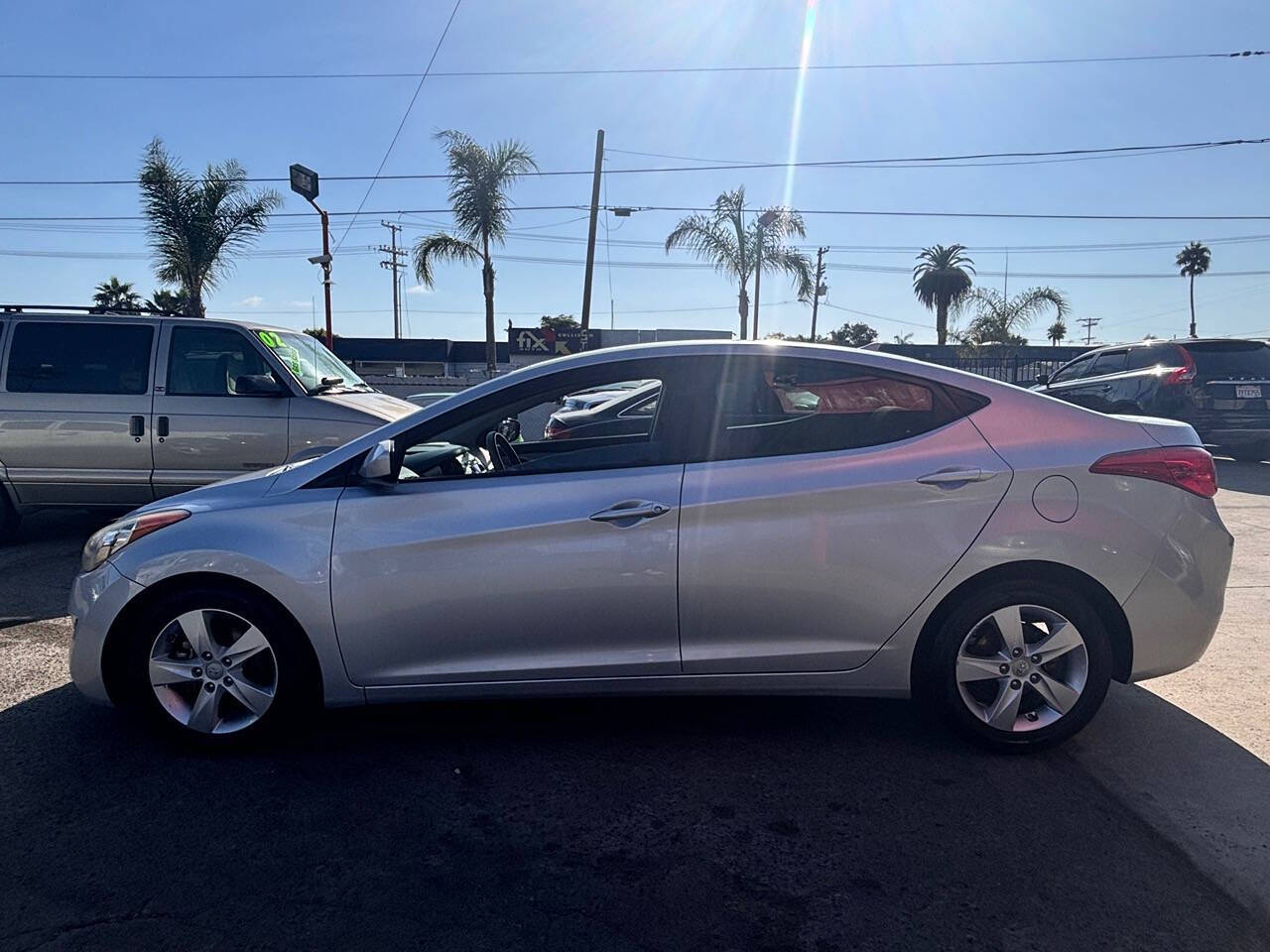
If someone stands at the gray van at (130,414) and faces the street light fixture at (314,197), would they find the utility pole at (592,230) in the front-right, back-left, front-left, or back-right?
front-right

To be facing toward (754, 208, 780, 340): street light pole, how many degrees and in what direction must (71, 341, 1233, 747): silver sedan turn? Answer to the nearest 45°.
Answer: approximately 90° to its right

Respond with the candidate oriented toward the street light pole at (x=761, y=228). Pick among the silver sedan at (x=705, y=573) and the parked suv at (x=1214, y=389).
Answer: the parked suv

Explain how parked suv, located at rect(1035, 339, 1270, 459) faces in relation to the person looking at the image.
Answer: facing away from the viewer and to the left of the viewer

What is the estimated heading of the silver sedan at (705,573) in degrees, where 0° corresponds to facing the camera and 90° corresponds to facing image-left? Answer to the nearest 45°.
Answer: approximately 90°

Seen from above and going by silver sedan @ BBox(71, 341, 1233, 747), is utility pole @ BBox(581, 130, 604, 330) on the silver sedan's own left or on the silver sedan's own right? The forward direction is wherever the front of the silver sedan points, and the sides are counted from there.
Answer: on the silver sedan's own right

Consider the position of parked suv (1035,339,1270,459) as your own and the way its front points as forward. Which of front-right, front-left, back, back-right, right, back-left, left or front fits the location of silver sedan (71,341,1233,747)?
back-left

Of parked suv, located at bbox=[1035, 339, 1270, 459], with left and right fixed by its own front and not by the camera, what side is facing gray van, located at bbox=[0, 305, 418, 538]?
left

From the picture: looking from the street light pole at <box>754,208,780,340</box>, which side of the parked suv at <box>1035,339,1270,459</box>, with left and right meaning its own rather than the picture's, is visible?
front

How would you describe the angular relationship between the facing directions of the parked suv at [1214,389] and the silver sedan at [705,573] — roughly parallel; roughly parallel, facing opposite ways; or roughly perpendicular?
roughly perpendicular

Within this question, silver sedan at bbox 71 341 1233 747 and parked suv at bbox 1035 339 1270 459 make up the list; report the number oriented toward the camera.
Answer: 0

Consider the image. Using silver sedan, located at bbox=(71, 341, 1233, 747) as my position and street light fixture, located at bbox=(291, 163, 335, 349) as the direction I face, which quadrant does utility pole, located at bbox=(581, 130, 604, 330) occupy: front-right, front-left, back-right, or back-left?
front-right
